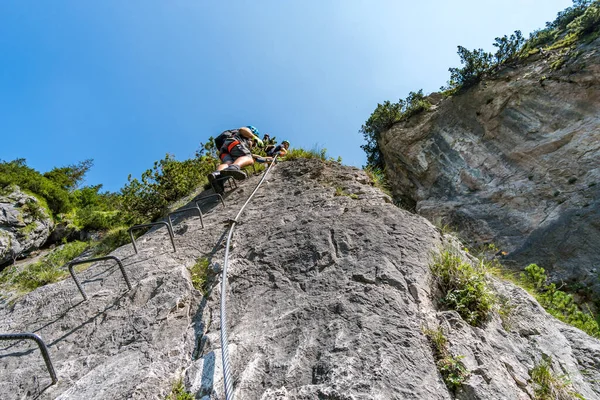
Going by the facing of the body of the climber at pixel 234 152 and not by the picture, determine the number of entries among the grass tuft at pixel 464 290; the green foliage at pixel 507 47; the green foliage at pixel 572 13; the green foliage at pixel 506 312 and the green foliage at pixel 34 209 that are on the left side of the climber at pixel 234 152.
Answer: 1

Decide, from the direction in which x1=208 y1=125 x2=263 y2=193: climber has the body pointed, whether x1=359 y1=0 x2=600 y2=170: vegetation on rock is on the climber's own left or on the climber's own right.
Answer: on the climber's own right

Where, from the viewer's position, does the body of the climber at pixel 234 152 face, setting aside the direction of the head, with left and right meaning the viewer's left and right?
facing away from the viewer and to the right of the viewer

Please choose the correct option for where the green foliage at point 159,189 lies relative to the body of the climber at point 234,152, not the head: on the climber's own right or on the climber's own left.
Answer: on the climber's own left

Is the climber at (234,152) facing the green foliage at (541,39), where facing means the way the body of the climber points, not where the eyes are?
no

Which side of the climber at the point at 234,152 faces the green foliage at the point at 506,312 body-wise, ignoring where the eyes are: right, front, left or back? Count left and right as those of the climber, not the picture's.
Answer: right

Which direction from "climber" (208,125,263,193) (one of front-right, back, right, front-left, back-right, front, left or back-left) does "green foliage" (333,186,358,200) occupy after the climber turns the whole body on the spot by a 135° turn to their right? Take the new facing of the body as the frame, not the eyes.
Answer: front-left

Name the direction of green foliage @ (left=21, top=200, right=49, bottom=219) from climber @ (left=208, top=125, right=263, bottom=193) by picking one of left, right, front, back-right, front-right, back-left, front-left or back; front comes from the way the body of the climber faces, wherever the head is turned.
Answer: left

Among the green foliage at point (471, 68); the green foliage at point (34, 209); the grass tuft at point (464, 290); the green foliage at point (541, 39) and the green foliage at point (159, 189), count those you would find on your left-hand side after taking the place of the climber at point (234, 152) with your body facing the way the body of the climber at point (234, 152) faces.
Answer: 2

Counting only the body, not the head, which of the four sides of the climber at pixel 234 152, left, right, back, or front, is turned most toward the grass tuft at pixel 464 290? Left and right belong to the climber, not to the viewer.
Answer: right
